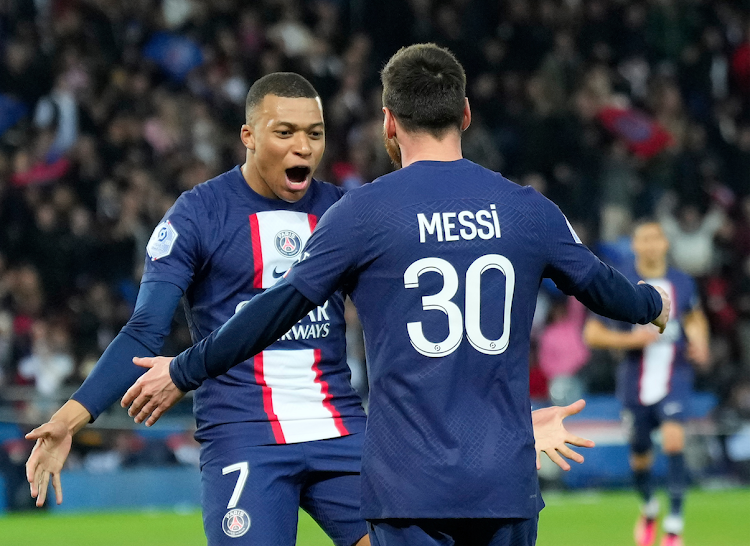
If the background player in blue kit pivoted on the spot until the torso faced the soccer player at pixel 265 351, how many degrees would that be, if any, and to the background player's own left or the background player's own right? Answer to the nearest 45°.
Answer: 0° — they already face them

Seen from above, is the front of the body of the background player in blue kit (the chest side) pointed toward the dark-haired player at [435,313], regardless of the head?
yes

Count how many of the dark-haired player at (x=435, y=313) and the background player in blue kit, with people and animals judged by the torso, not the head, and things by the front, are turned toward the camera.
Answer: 1

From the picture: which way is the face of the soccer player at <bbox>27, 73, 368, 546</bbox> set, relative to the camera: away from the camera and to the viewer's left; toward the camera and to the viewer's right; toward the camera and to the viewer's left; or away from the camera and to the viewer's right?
toward the camera and to the viewer's right

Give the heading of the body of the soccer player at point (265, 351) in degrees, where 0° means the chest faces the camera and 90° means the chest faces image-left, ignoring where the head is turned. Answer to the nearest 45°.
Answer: approximately 315°

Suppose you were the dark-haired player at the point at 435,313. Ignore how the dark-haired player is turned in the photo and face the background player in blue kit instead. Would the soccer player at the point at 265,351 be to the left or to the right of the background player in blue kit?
left

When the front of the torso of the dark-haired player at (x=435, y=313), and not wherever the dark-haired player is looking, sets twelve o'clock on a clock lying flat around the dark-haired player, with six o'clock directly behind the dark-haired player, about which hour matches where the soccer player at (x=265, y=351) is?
The soccer player is roughly at 11 o'clock from the dark-haired player.

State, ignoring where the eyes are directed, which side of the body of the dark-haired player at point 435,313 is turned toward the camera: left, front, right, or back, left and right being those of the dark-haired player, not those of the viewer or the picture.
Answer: back

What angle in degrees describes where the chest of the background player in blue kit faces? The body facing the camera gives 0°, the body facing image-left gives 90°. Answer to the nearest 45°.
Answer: approximately 0°

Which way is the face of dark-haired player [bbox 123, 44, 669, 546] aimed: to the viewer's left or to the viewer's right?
to the viewer's left

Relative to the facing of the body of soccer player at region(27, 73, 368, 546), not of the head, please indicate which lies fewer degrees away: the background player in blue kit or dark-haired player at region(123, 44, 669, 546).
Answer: the dark-haired player
